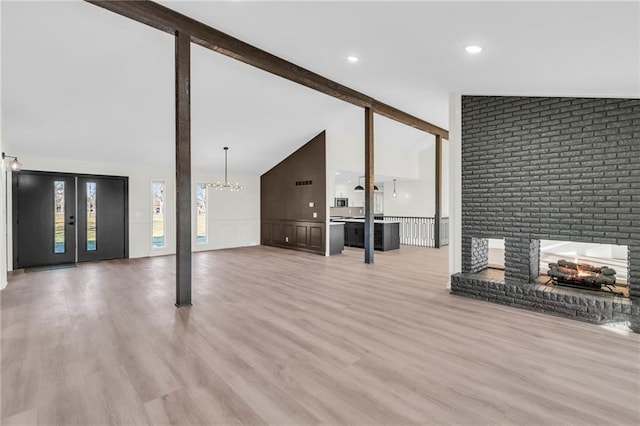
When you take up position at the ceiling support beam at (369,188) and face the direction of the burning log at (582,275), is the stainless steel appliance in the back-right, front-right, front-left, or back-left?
back-left

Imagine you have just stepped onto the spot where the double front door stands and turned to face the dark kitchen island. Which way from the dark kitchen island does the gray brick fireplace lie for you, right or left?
right

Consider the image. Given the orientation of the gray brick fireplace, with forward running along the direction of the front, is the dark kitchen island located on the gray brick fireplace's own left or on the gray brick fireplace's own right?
on the gray brick fireplace's own right

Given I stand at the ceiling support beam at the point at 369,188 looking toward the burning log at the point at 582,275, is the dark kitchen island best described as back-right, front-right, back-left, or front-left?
back-left

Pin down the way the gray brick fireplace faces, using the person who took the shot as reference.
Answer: facing the viewer and to the left of the viewer

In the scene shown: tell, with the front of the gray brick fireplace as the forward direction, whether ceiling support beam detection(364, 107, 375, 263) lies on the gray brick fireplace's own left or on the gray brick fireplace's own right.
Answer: on the gray brick fireplace's own right

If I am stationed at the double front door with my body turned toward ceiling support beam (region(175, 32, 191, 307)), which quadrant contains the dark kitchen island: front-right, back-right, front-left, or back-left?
front-left
